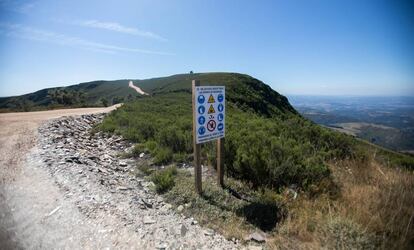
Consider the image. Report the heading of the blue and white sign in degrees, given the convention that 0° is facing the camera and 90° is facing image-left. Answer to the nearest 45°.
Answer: approximately 315°
